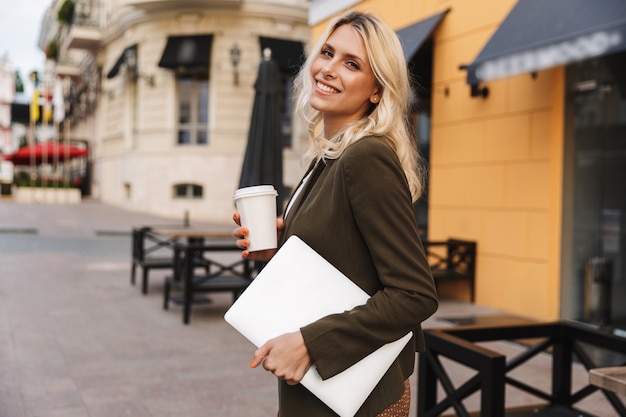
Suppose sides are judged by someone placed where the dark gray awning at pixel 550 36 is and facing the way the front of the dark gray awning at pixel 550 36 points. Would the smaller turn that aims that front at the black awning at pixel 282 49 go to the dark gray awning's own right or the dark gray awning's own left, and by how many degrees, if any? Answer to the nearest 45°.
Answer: approximately 90° to the dark gray awning's own right

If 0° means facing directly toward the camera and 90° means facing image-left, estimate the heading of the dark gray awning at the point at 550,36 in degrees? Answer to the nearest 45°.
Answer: approximately 45°

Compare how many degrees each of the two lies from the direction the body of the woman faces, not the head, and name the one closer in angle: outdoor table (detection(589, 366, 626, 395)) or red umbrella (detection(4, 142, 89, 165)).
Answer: the red umbrella

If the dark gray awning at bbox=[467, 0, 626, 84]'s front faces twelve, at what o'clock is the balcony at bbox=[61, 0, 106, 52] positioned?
The balcony is roughly at 3 o'clock from the dark gray awning.

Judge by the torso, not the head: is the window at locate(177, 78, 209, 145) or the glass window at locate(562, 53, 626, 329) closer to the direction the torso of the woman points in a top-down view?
the window

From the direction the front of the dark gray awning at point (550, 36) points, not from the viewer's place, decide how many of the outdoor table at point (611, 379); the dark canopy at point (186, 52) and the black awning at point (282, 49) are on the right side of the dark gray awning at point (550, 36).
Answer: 2

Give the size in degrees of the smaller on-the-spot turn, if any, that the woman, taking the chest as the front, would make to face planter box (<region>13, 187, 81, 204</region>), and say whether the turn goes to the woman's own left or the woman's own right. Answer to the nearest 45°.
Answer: approximately 45° to the woman's own right

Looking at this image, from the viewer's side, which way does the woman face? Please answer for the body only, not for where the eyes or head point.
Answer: to the viewer's left
